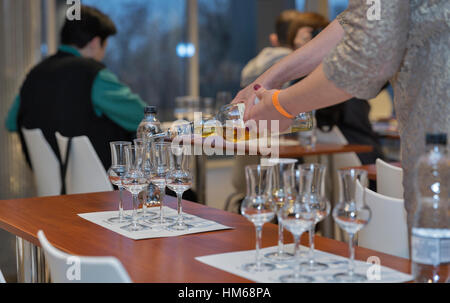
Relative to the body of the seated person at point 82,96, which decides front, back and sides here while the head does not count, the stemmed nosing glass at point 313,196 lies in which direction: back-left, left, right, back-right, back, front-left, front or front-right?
back-right

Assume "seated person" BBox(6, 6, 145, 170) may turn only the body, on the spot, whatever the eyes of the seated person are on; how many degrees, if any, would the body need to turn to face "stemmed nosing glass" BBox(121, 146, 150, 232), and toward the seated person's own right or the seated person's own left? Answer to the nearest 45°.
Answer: approximately 135° to the seated person's own right

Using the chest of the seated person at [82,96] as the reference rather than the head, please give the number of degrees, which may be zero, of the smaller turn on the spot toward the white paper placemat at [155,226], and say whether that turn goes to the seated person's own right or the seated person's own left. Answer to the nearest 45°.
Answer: approximately 135° to the seated person's own right

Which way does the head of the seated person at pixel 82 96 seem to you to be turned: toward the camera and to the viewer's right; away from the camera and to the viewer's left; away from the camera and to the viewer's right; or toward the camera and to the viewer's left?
away from the camera and to the viewer's right

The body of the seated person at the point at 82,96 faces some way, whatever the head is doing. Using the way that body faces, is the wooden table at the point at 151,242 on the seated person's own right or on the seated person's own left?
on the seated person's own right

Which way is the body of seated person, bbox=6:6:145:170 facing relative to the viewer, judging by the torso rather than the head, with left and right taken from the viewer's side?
facing away from the viewer and to the right of the viewer

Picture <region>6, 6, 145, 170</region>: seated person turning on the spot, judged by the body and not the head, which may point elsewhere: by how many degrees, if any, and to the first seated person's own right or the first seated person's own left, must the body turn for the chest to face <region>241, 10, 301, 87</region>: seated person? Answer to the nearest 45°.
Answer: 0° — they already face them

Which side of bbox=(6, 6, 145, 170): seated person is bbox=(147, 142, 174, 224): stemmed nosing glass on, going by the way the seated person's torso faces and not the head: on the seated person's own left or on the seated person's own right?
on the seated person's own right

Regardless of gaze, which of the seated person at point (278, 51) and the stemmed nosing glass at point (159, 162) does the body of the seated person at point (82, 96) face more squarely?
the seated person

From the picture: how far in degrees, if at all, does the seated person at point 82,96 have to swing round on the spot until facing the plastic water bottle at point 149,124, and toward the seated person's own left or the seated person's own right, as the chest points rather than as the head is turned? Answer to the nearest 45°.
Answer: approximately 135° to the seated person's own right

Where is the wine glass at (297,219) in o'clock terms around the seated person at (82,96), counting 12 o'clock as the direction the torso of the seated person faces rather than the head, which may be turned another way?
The wine glass is roughly at 4 o'clock from the seated person.

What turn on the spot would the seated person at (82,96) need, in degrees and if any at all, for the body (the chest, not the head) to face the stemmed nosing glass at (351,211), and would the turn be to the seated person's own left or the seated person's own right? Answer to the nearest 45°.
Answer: approximately 135° to the seated person's own right

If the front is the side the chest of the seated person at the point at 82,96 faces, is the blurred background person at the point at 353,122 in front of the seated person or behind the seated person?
in front

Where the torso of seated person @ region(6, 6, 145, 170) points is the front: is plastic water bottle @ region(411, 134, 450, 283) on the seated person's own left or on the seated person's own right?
on the seated person's own right

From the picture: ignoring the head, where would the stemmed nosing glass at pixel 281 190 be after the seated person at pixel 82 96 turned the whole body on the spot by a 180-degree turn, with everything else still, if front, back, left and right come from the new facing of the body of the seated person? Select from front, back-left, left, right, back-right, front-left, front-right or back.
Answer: front-left

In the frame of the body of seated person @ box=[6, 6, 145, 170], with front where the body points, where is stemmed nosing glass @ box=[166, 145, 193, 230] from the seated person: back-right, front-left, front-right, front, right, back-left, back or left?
back-right
